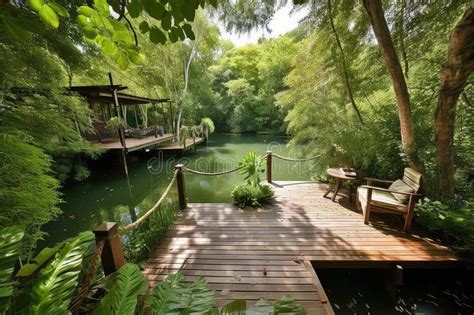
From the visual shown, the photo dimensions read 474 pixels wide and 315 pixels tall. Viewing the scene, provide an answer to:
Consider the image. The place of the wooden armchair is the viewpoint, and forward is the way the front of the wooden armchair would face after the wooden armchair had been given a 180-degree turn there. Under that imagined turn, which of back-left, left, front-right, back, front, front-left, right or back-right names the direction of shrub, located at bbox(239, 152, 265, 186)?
back

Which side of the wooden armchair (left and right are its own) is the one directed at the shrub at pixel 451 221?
back

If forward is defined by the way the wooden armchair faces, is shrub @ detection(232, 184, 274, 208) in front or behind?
in front

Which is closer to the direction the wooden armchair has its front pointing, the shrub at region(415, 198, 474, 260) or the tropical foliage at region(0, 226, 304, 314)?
the tropical foliage

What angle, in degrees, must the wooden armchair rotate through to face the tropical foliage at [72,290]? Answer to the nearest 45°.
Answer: approximately 45° to its left

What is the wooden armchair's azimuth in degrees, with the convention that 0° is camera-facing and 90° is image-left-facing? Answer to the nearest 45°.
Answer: approximately 90°
